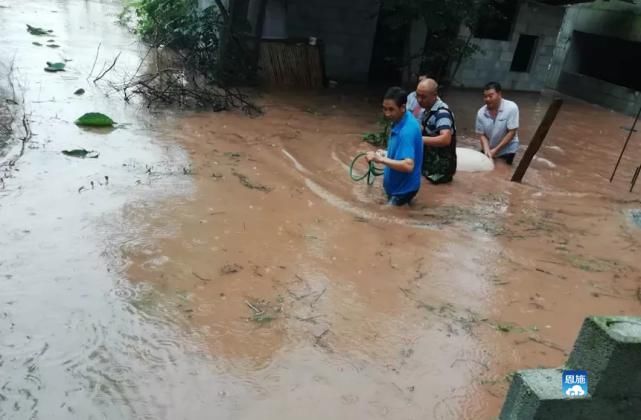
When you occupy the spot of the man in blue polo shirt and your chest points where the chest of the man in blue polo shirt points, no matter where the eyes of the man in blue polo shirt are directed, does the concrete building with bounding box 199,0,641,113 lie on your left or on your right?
on your right

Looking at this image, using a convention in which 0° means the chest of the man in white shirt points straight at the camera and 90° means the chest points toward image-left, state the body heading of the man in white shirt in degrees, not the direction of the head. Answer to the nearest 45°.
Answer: approximately 45°

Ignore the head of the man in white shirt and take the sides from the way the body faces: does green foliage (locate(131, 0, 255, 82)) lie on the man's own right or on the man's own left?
on the man's own right

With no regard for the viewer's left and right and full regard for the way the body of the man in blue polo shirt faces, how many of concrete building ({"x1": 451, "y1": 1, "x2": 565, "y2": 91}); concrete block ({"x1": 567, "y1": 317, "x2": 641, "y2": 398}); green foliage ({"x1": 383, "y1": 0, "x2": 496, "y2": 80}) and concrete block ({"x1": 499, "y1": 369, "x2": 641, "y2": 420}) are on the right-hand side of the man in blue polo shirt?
2

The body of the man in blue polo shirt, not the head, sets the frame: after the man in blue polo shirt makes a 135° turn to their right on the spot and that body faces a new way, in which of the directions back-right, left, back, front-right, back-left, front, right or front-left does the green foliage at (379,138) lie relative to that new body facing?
front-left

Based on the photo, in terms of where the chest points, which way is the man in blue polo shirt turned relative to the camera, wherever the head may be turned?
to the viewer's left

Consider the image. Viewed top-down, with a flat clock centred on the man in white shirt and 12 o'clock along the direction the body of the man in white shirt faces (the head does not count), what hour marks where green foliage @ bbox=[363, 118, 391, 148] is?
The green foliage is roughly at 2 o'clock from the man in white shirt.

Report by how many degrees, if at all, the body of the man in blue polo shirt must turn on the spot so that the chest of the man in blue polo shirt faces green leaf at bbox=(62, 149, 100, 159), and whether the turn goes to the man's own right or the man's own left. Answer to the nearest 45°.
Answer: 0° — they already face it

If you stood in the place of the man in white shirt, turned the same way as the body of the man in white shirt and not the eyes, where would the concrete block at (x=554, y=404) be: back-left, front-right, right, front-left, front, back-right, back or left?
front-left
